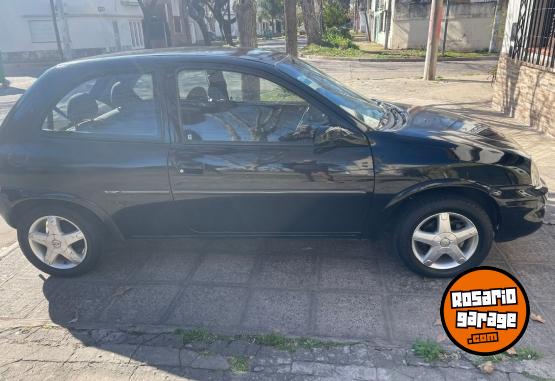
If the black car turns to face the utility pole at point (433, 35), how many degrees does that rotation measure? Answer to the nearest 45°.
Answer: approximately 45° to its left

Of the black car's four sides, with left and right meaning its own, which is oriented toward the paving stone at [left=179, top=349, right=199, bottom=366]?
right

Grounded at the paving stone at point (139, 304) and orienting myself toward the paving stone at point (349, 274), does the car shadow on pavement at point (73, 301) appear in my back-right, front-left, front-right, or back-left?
back-left

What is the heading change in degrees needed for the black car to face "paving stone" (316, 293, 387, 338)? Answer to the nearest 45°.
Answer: approximately 45° to its right

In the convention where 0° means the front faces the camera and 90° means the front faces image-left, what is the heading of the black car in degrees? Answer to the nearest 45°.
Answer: approximately 270°

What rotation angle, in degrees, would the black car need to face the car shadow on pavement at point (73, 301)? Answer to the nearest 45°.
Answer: approximately 180°

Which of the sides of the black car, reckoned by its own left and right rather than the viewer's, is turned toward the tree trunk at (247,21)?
left

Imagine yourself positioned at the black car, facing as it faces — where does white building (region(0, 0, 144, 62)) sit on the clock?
The white building is roughly at 8 o'clock from the black car.

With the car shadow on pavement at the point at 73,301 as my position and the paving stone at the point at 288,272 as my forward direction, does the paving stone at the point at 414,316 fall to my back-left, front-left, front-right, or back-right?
front-right

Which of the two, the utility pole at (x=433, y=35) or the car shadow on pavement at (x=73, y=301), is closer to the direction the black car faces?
the utility pole

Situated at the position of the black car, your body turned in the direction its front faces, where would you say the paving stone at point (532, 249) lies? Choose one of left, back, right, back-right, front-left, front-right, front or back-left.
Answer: front

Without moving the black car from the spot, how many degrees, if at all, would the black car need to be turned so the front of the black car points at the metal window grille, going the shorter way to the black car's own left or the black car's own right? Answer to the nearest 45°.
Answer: approximately 45° to the black car's own left

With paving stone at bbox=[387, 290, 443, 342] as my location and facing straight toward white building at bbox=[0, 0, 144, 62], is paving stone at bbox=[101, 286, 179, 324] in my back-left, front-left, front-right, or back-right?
front-left
